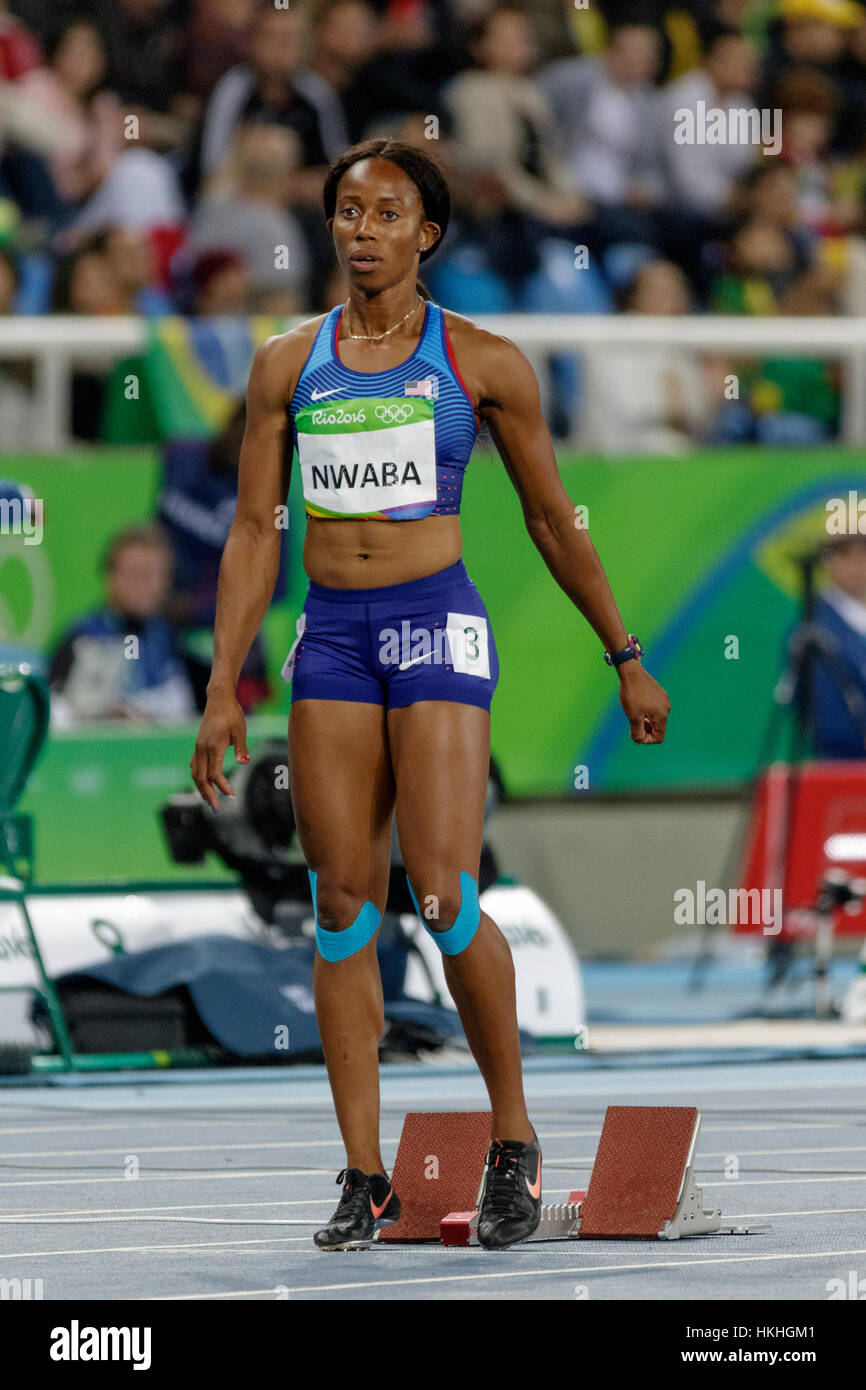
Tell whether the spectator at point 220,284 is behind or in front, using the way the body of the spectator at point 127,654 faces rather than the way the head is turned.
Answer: behind

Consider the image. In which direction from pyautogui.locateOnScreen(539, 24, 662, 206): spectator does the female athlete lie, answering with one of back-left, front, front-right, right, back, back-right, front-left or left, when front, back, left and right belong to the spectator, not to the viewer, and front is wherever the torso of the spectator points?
front-right

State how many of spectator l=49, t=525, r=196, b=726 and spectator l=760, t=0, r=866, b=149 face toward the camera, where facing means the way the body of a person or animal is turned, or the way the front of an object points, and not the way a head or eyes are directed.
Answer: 2

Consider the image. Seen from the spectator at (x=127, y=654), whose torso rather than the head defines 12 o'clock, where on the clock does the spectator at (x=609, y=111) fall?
the spectator at (x=609, y=111) is roughly at 7 o'clock from the spectator at (x=127, y=654).

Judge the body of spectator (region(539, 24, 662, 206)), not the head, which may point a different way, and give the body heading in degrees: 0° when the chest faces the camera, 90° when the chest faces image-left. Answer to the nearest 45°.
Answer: approximately 315°

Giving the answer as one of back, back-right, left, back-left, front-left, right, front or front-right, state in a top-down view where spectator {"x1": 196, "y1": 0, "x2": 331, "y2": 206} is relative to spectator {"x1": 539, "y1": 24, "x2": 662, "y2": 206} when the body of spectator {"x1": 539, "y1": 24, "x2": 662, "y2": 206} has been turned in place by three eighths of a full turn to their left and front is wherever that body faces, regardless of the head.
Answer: back-left

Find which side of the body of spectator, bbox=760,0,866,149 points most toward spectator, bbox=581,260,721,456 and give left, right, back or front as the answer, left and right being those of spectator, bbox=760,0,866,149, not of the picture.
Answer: front

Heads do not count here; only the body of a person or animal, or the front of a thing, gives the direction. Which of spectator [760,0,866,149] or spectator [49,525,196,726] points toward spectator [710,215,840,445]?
spectator [760,0,866,149]

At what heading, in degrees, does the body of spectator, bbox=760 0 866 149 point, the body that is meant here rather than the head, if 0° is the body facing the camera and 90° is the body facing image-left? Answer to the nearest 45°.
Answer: approximately 0°

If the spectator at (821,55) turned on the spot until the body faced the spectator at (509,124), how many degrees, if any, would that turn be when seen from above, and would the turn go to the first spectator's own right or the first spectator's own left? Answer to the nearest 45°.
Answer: approximately 45° to the first spectator's own right

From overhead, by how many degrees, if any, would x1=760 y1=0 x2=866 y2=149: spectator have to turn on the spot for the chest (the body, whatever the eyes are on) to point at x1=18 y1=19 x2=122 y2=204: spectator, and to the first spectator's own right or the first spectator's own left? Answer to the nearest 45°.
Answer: approximately 45° to the first spectator's own right

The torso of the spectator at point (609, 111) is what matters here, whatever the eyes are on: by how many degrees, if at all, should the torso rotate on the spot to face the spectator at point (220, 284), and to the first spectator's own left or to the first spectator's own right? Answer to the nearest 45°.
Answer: approximately 90° to the first spectator's own right
